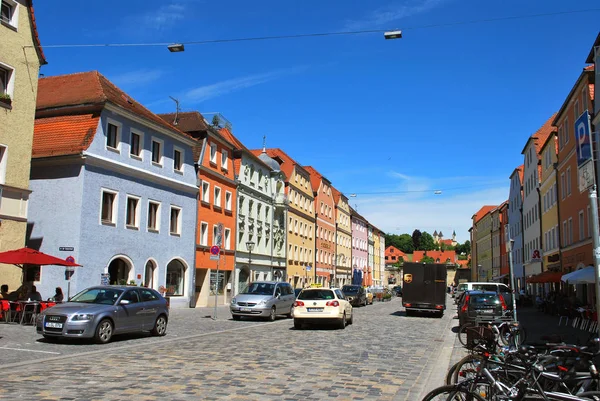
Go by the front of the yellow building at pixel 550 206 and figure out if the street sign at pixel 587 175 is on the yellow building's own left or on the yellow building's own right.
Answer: on the yellow building's own left

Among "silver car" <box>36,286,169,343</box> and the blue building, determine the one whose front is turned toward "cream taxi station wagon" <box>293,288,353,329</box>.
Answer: the blue building

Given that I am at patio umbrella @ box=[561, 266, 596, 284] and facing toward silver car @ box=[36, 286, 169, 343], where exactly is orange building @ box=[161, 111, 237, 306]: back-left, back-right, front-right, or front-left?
front-right

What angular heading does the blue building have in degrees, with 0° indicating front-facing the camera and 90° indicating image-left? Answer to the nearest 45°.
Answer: approximately 315°

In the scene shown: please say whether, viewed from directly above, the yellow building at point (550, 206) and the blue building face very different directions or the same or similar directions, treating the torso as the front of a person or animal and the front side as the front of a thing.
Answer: very different directions

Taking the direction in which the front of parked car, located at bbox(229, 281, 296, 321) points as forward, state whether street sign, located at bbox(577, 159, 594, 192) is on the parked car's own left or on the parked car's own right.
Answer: on the parked car's own left

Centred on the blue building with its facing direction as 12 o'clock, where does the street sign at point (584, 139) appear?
The street sign is roughly at 1 o'clock from the blue building.

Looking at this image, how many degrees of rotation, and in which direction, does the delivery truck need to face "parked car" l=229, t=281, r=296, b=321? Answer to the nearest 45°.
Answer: approximately 135° to its left

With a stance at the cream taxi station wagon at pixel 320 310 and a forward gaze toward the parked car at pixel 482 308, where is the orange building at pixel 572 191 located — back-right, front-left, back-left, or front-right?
front-left

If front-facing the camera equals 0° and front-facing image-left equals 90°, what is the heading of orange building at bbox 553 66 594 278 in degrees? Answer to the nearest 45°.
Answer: approximately 90°

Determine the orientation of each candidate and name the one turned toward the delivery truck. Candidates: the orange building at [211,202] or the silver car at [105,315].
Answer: the orange building

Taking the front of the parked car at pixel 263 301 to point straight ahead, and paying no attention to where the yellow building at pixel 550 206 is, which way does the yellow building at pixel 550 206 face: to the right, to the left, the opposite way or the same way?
to the right

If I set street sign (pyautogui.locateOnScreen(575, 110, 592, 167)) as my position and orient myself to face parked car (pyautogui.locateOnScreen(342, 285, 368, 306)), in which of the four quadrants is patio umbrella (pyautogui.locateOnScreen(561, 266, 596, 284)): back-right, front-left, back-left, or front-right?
front-right

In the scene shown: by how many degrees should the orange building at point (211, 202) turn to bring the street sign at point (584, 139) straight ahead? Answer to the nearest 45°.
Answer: approximately 45° to its right

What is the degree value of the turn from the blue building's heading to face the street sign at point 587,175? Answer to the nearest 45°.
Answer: approximately 45° to its right

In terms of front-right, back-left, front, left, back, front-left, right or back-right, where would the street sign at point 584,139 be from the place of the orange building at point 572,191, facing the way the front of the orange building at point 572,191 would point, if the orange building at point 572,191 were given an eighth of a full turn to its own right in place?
back-left

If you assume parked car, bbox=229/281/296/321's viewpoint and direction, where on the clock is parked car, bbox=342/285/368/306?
parked car, bbox=342/285/368/306 is roughly at 5 o'clock from parked car, bbox=229/281/296/321.

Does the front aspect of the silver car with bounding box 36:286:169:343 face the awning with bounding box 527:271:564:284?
no

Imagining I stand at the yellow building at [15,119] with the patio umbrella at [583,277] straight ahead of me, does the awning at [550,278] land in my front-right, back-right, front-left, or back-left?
front-left

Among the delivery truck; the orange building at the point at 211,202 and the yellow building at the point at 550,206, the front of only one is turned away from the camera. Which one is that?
the delivery truck
